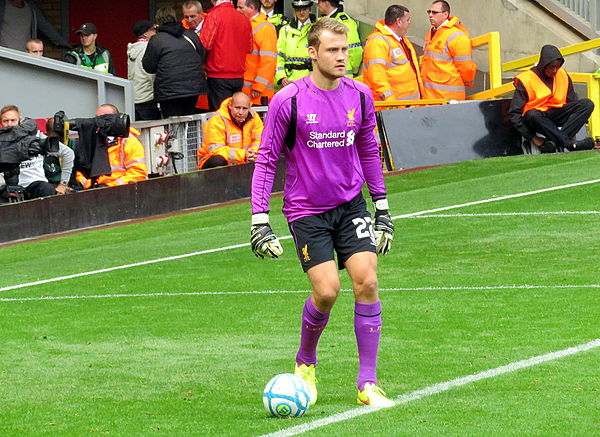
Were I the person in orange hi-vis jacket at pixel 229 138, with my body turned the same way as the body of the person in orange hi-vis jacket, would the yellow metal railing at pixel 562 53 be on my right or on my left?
on my left

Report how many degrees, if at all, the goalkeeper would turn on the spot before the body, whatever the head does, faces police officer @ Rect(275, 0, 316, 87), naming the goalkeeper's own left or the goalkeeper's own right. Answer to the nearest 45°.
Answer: approximately 180°

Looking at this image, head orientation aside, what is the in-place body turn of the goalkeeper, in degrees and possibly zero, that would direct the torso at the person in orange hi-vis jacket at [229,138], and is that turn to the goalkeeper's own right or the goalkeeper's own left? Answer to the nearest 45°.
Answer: approximately 180°

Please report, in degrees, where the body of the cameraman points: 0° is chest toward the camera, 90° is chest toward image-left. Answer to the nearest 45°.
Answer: approximately 315°

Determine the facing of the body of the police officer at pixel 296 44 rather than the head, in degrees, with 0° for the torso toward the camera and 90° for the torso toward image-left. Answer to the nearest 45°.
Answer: approximately 0°

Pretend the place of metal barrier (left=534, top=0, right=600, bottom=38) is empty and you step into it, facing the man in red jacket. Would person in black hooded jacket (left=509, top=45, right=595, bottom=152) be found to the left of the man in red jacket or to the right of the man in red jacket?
left

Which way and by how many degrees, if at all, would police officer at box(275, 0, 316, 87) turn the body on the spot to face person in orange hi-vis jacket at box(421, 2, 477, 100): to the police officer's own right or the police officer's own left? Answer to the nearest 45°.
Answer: approximately 90° to the police officer's own left

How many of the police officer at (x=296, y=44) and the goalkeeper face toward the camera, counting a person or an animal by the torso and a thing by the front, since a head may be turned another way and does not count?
2

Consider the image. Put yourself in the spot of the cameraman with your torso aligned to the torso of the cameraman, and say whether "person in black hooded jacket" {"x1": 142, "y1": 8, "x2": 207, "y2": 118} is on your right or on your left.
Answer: on your left

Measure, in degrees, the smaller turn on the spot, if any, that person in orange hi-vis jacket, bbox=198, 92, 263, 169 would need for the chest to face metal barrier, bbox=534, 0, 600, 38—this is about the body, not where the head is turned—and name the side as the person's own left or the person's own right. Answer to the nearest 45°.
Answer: approximately 90° to the person's own left
